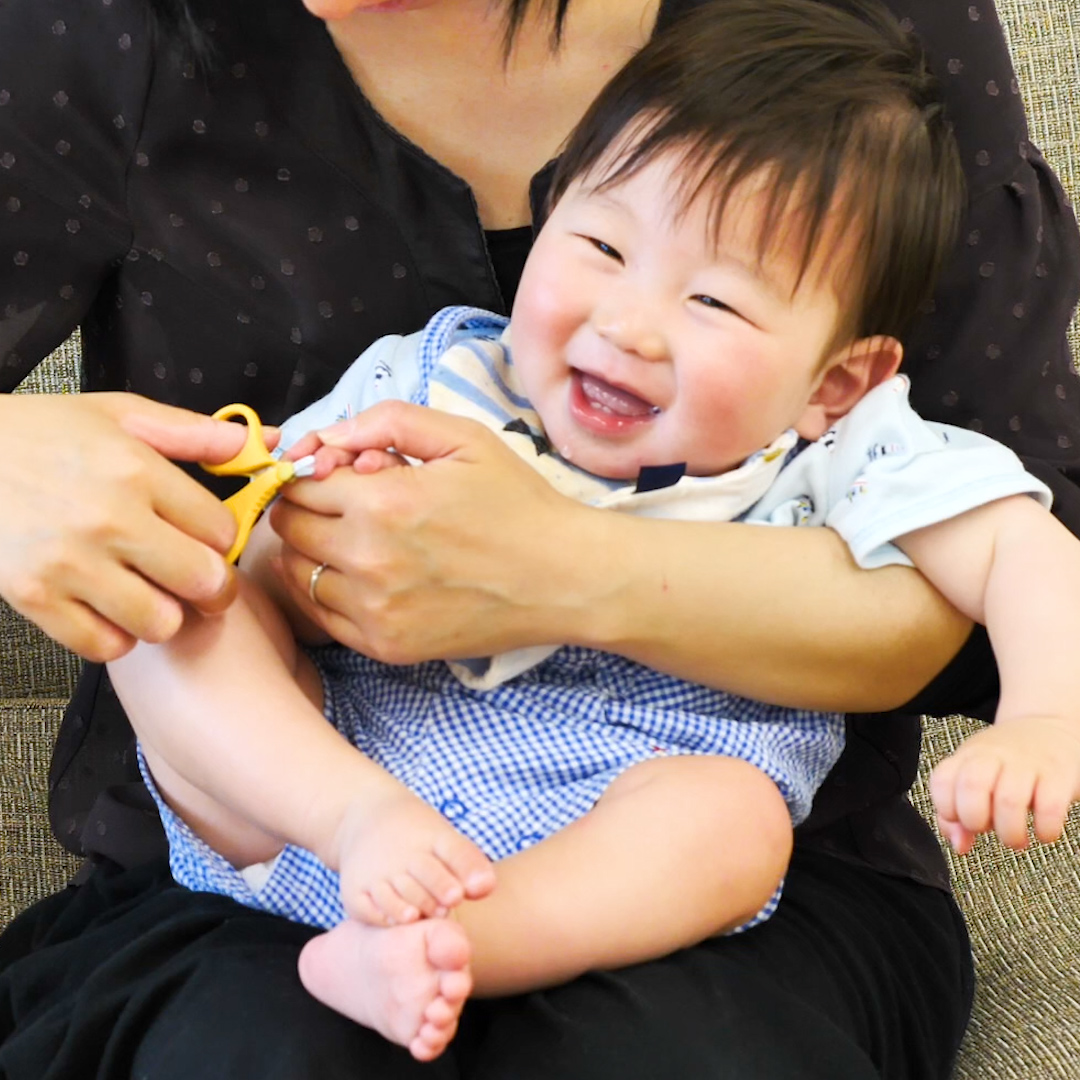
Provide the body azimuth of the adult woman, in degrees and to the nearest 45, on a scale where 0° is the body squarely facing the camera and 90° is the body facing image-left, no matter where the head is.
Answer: approximately 0°
